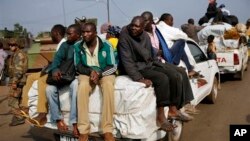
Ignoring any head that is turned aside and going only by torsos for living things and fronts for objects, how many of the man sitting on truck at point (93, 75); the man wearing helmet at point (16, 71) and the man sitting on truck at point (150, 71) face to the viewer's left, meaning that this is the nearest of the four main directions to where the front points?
1

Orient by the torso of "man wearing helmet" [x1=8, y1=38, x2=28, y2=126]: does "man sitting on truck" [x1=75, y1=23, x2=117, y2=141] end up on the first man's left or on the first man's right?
on the first man's left

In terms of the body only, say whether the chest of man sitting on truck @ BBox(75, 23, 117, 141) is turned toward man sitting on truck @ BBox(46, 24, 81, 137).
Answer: no

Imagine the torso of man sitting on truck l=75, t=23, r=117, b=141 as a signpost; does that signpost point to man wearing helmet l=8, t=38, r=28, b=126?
no

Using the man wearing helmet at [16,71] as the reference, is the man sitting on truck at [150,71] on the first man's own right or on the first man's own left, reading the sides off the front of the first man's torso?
on the first man's own left

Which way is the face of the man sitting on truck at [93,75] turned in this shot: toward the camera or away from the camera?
toward the camera

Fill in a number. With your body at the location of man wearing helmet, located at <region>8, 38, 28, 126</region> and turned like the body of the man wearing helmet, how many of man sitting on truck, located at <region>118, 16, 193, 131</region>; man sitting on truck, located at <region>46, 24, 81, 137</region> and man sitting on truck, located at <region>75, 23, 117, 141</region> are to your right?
0

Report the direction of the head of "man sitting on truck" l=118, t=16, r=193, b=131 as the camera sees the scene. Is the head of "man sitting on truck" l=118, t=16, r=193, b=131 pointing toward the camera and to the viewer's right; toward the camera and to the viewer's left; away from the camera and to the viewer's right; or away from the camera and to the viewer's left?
toward the camera and to the viewer's left
